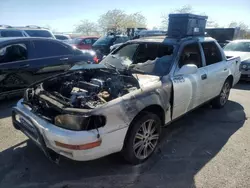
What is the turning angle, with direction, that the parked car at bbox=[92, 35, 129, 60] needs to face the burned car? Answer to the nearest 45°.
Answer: approximately 45° to its left

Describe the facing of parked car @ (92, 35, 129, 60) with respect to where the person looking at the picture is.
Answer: facing the viewer and to the left of the viewer

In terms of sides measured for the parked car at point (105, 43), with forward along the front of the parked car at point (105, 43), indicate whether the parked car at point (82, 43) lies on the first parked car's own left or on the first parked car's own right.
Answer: on the first parked car's own right

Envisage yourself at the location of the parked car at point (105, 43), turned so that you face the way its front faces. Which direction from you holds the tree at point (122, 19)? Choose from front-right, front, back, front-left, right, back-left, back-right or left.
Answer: back-right

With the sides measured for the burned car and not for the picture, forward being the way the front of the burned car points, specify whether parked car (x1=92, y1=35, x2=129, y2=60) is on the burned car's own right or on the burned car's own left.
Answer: on the burned car's own right

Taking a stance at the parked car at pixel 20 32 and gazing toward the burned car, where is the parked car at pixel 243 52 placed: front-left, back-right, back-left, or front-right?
front-left

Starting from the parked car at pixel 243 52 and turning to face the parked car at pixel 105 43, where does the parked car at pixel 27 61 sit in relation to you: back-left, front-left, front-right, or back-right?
front-left

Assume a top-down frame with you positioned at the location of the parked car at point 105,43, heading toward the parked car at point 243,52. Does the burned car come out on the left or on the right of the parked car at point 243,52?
right

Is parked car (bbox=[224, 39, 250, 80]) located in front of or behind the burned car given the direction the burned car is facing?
behind

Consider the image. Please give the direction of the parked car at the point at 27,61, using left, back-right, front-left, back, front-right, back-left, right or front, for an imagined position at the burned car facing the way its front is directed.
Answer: right

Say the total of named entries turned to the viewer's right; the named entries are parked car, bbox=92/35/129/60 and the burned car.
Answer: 0

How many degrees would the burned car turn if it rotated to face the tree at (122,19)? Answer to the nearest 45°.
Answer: approximately 135° to its right

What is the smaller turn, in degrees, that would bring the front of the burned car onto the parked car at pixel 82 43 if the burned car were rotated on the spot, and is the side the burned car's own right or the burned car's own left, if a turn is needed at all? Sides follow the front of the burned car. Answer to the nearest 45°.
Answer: approximately 135° to the burned car's own right

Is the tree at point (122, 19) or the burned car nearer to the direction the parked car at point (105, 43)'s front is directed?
the burned car
